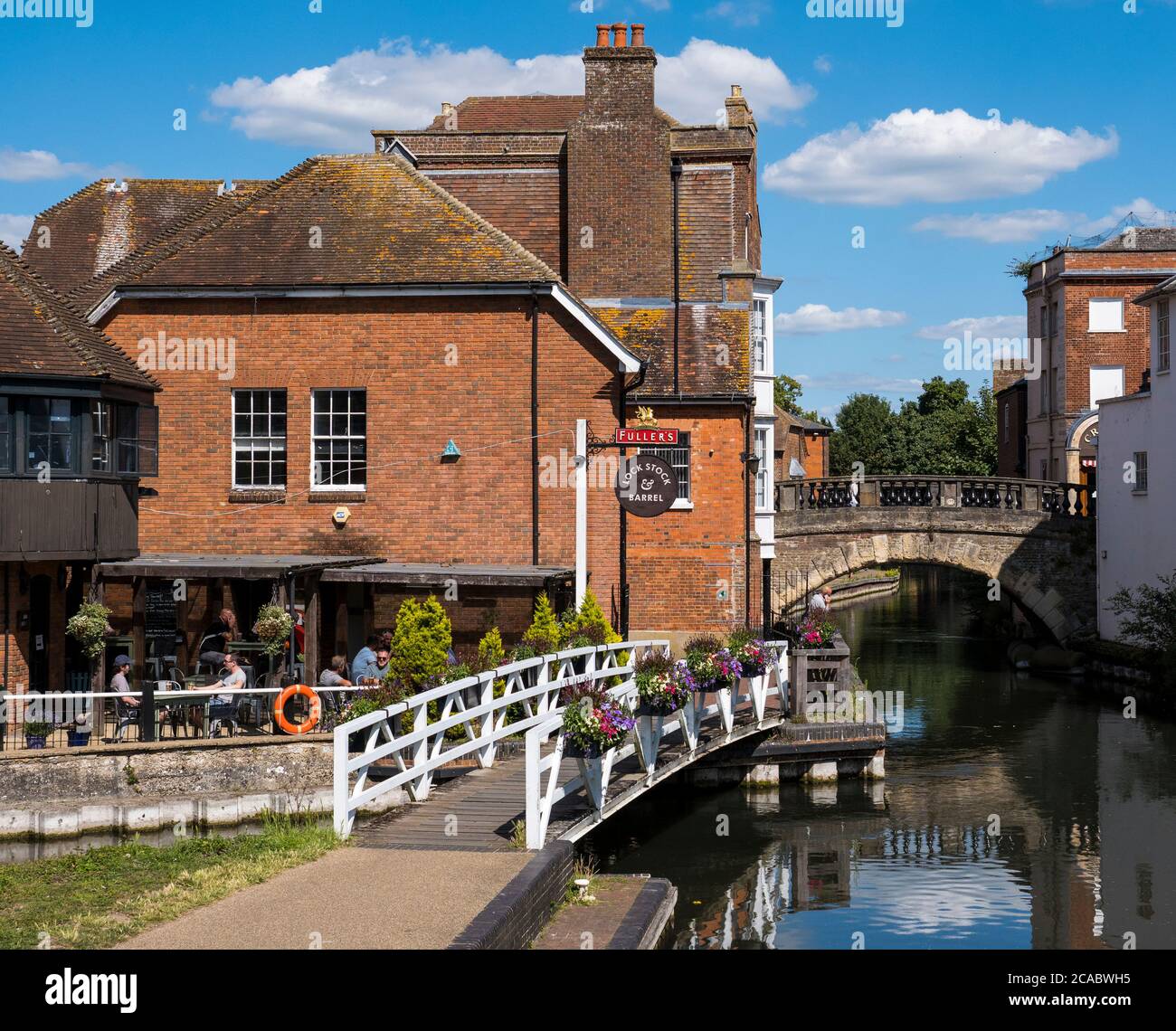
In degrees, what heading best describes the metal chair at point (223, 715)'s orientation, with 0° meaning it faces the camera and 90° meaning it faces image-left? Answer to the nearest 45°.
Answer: approximately 90°

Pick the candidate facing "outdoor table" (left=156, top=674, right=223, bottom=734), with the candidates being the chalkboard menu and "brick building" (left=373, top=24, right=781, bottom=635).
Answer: the chalkboard menu

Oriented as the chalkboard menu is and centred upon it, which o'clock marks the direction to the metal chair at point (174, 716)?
The metal chair is roughly at 12 o'clock from the chalkboard menu.

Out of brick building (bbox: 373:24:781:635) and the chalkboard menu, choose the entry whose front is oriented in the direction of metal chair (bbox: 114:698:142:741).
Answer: the chalkboard menu

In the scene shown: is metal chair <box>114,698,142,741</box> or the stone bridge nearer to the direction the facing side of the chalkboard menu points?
the metal chair

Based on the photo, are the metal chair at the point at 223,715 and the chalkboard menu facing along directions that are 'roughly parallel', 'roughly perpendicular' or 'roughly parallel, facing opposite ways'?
roughly perpendicular
